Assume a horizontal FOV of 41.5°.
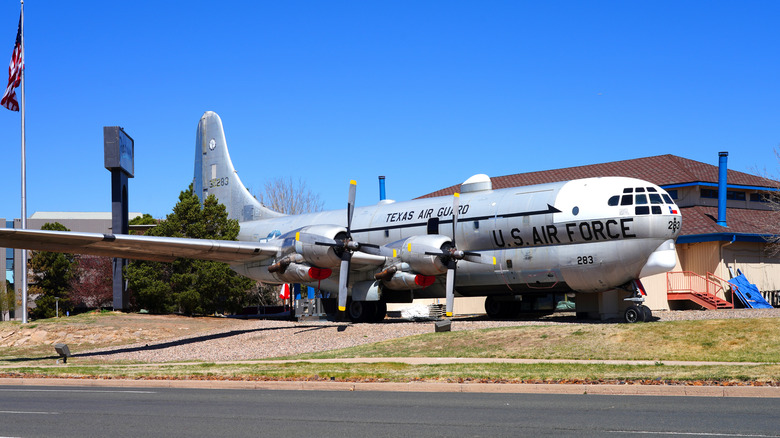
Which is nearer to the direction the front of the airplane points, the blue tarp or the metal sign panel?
the blue tarp

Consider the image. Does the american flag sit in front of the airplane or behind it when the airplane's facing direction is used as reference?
behind

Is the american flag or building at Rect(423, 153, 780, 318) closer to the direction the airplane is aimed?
the building

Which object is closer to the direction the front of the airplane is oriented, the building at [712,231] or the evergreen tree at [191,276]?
the building

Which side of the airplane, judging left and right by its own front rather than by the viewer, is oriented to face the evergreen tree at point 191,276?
back

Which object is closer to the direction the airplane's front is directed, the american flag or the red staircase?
the red staircase

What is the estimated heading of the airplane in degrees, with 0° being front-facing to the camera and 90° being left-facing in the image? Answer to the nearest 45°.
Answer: approximately 315°

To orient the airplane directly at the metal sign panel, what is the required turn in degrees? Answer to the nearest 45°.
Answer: approximately 180°
